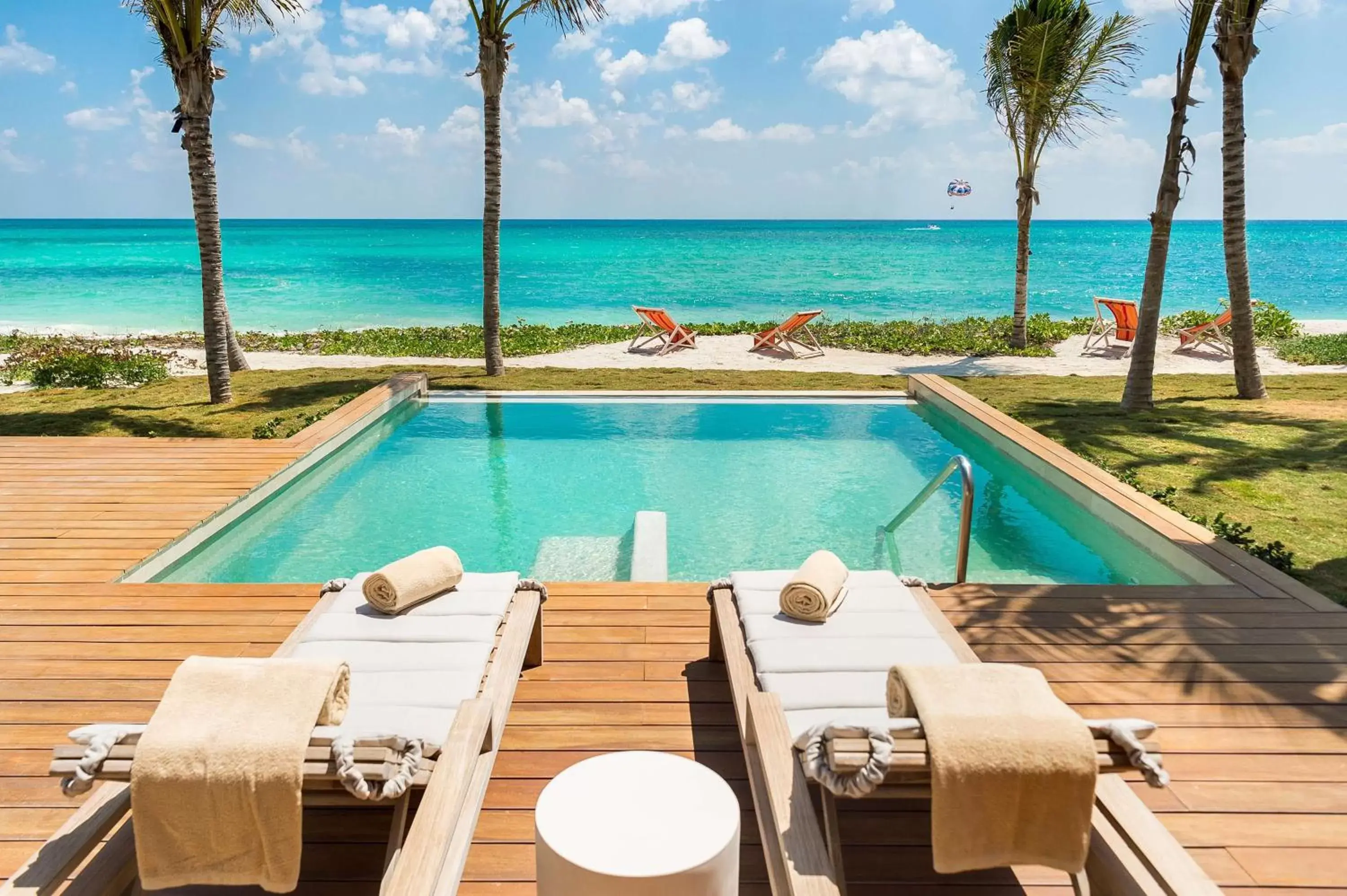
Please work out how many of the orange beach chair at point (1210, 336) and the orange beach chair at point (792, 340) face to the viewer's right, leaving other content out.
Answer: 0

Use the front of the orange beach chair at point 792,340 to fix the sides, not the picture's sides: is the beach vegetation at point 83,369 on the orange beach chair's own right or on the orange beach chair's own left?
on the orange beach chair's own left

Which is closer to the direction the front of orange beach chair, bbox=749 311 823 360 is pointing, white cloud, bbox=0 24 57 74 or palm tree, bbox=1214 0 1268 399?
the white cloud

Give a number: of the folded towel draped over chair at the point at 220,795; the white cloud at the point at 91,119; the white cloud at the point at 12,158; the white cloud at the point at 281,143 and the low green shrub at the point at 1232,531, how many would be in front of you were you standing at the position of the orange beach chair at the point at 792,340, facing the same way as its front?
3

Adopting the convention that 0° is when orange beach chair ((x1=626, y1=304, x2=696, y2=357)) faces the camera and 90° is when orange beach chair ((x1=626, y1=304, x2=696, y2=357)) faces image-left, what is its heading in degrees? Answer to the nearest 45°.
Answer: approximately 225°

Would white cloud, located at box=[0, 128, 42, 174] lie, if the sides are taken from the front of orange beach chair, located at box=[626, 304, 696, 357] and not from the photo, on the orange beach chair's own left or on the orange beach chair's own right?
on the orange beach chair's own left

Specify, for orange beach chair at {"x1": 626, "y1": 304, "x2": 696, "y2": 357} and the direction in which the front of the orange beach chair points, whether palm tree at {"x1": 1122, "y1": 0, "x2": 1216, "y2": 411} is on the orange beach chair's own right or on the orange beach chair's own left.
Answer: on the orange beach chair's own right

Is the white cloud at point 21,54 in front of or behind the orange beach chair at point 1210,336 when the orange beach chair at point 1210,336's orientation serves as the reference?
in front

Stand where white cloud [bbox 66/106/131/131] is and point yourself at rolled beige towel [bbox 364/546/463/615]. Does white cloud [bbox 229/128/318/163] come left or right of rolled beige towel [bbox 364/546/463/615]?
left

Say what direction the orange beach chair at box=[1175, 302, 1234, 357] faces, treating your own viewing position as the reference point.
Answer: facing away from the viewer and to the left of the viewer

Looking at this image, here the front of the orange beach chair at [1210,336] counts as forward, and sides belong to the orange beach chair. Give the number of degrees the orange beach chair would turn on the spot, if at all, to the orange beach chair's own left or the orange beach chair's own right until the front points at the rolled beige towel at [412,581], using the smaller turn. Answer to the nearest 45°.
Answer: approximately 135° to the orange beach chair's own left

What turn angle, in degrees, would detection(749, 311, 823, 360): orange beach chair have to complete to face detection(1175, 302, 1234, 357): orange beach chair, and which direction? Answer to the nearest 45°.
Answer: approximately 135° to its right

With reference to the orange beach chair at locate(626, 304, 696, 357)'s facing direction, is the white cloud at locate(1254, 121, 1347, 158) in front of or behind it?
in front

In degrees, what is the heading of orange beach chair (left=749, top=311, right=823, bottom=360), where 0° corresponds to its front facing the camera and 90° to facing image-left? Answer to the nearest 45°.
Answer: approximately 135°

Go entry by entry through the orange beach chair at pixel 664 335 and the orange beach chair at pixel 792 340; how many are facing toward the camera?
0
